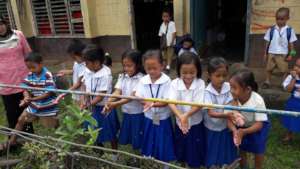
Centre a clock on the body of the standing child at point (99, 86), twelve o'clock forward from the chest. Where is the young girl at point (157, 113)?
The young girl is roughly at 9 o'clock from the standing child.

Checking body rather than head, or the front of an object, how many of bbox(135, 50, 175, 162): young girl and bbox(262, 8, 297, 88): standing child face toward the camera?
2

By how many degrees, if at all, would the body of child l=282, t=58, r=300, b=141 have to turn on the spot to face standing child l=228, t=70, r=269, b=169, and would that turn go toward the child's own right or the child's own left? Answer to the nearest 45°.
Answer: approximately 45° to the child's own right

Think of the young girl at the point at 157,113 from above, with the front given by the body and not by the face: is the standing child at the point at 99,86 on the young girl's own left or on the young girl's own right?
on the young girl's own right

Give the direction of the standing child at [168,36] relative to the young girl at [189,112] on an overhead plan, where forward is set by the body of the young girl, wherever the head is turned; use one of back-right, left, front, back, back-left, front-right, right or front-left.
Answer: back

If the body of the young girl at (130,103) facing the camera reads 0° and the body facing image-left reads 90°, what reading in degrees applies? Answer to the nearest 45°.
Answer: approximately 45°
